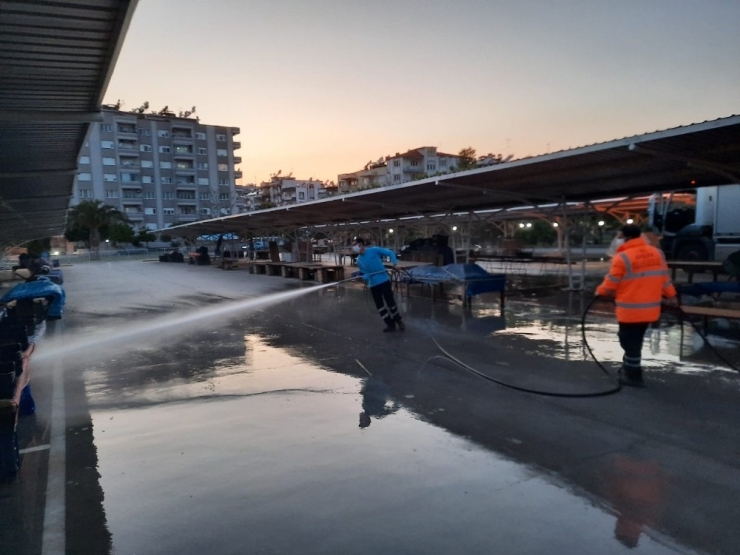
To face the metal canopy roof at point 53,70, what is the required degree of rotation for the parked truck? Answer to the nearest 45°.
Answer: approximately 90° to its left

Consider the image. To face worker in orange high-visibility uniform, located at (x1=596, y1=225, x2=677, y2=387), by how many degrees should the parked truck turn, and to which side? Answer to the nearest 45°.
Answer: approximately 90° to its left

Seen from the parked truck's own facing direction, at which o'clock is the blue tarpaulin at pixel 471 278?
The blue tarpaulin is roughly at 10 o'clock from the parked truck.

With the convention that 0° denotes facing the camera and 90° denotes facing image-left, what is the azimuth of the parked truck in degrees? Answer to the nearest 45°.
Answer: approximately 90°
